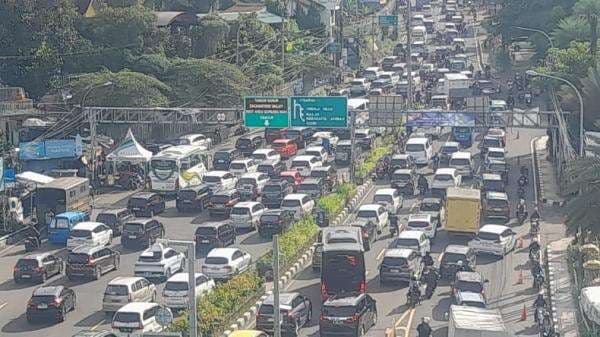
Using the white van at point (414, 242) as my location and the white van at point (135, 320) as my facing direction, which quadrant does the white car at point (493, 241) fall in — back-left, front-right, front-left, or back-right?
back-left

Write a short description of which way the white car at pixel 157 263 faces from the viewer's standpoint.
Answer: facing away from the viewer and to the right of the viewer

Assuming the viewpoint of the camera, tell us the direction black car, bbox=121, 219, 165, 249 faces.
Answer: facing away from the viewer and to the right of the viewer

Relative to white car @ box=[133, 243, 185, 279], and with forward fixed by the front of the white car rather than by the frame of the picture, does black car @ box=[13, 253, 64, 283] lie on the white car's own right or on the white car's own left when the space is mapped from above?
on the white car's own left

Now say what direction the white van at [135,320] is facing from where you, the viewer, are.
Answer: facing away from the viewer and to the right of the viewer

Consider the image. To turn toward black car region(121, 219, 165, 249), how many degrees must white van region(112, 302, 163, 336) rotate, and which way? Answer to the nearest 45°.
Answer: approximately 45° to its left

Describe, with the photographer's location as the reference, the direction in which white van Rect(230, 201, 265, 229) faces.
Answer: facing away from the viewer and to the right of the viewer

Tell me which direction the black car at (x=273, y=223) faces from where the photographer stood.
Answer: facing away from the viewer and to the right of the viewer
